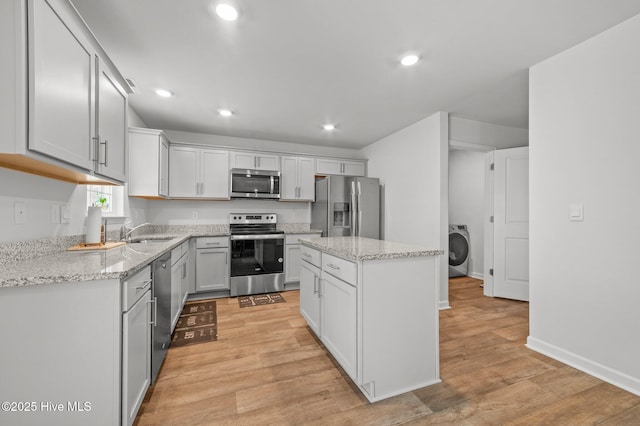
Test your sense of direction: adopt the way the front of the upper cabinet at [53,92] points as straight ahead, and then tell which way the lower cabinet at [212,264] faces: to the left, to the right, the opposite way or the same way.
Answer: to the right

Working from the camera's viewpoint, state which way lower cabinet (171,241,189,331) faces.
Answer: facing to the right of the viewer

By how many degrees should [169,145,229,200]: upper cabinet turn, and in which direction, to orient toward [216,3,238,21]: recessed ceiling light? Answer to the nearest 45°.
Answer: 0° — it already faces it

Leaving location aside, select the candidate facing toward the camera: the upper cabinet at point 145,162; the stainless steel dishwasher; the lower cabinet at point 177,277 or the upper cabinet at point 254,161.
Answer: the upper cabinet at point 254,161

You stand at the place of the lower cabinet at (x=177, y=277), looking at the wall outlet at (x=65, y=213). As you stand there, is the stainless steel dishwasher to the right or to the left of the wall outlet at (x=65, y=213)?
left

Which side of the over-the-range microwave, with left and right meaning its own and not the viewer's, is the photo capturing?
front

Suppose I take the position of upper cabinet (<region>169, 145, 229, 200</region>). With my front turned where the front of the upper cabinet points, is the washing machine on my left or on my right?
on my left

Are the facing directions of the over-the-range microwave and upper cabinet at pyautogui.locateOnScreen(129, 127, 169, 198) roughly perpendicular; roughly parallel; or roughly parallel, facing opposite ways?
roughly perpendicular

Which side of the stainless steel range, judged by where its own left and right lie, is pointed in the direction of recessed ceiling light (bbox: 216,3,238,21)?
front

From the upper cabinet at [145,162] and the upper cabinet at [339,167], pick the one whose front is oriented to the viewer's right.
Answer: the upper cabinet at [145,162]

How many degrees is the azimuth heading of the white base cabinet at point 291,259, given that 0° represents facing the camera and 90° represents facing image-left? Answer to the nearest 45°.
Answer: approximately 0°

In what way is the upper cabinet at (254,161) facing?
toward the camera

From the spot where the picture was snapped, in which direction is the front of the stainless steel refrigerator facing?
facing the viewer

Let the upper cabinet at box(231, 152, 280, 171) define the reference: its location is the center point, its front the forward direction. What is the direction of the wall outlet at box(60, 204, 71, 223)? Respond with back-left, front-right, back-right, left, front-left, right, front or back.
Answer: front-right

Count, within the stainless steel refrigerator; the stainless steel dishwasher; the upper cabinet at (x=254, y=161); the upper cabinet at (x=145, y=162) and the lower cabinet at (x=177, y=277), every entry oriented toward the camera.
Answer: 2
